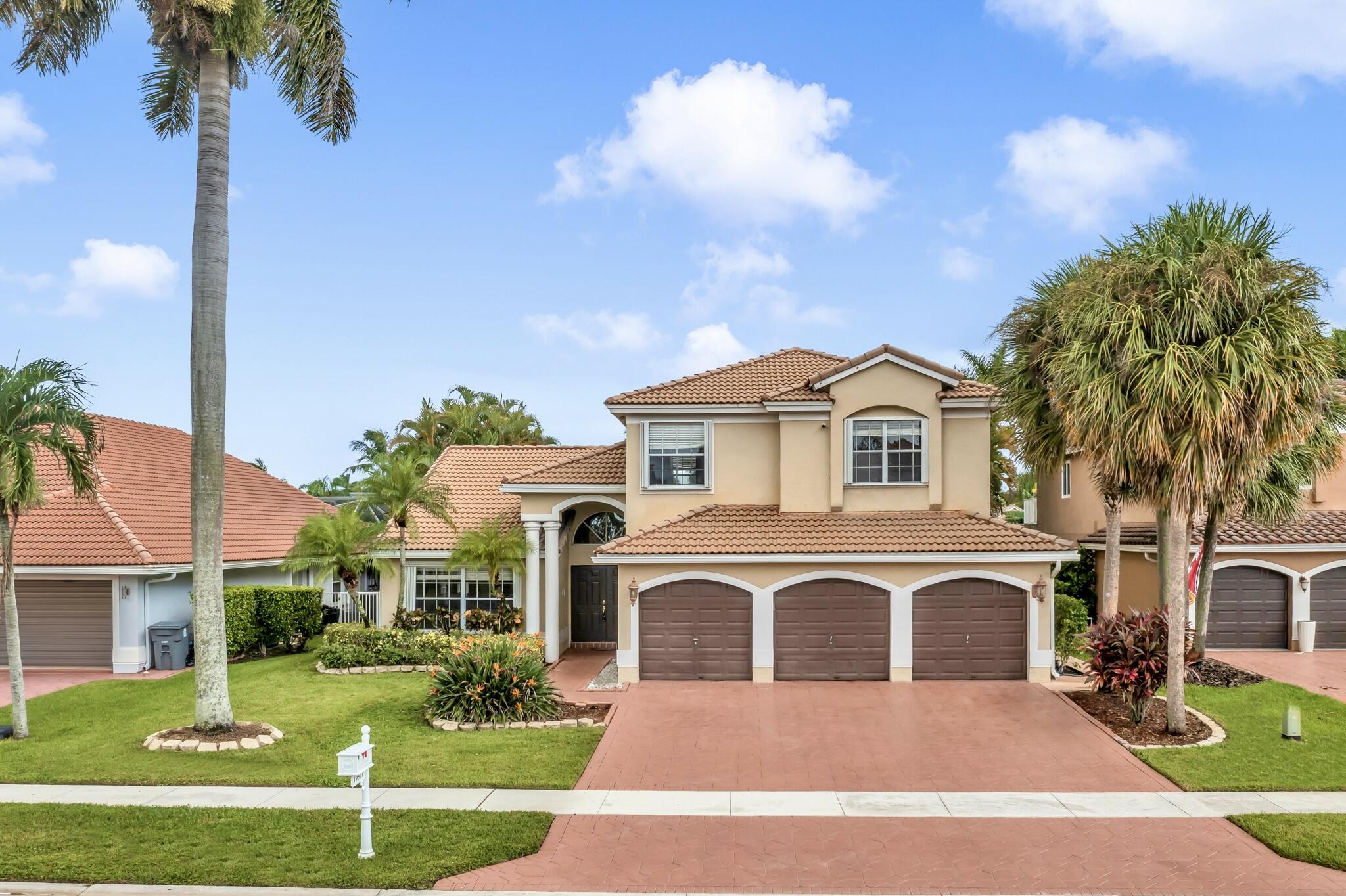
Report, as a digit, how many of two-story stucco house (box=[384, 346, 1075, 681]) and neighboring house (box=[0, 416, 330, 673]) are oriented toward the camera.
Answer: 2

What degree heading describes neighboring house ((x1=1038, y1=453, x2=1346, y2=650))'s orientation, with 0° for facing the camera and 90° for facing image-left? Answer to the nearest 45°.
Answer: approximately 0°

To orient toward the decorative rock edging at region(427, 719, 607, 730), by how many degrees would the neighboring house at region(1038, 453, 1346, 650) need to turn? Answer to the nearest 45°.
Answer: approximately 45° to its right
